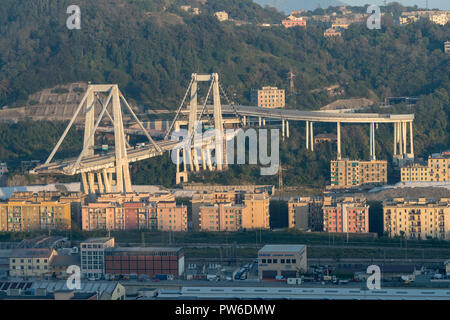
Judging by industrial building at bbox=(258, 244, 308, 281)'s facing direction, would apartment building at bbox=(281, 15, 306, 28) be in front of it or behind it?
behind

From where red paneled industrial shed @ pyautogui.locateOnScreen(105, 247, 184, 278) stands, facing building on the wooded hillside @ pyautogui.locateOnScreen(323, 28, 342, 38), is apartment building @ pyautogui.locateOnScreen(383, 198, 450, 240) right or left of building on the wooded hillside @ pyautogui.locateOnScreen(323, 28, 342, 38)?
right

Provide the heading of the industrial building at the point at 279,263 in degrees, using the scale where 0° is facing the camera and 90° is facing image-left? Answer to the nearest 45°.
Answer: approximately 0°

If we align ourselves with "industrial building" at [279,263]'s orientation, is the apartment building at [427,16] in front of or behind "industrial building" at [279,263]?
behind

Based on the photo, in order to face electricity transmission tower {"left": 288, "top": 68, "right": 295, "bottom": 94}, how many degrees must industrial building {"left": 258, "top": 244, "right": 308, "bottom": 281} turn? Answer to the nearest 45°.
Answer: approximately 180°

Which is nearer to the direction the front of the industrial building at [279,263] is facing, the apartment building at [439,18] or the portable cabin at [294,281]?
the portable cabin

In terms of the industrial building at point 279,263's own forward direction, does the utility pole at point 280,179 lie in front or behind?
behind

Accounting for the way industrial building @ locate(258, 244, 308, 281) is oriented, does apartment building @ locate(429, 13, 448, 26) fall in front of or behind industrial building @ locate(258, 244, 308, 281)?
behind

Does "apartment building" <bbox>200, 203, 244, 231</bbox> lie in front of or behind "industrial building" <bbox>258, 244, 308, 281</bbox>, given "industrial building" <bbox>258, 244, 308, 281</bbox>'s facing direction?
behind

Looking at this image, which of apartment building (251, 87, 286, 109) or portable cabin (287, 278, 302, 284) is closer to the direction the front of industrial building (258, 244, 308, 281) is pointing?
the portable cabin

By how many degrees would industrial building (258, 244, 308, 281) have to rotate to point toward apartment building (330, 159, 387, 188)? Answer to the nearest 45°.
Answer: approximately 180°

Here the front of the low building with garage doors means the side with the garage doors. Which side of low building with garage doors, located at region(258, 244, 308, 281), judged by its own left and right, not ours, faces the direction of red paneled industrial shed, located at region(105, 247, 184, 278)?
right

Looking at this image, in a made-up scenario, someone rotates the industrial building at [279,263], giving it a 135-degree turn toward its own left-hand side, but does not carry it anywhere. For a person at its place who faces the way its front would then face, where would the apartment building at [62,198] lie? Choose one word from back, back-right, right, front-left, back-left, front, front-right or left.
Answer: left

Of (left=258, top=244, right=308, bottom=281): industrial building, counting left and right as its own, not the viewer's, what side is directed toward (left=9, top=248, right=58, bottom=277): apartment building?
right

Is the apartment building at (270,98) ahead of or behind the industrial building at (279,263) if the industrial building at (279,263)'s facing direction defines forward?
behind
